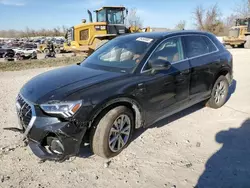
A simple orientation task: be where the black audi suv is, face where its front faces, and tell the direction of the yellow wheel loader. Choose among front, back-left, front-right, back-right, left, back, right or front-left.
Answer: back-right

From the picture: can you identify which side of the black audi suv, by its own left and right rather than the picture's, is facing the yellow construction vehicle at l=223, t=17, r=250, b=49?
back

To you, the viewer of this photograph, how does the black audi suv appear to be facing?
facing the viewer and to the left of the viewer

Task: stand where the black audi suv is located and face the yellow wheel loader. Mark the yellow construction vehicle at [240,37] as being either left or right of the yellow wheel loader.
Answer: right
